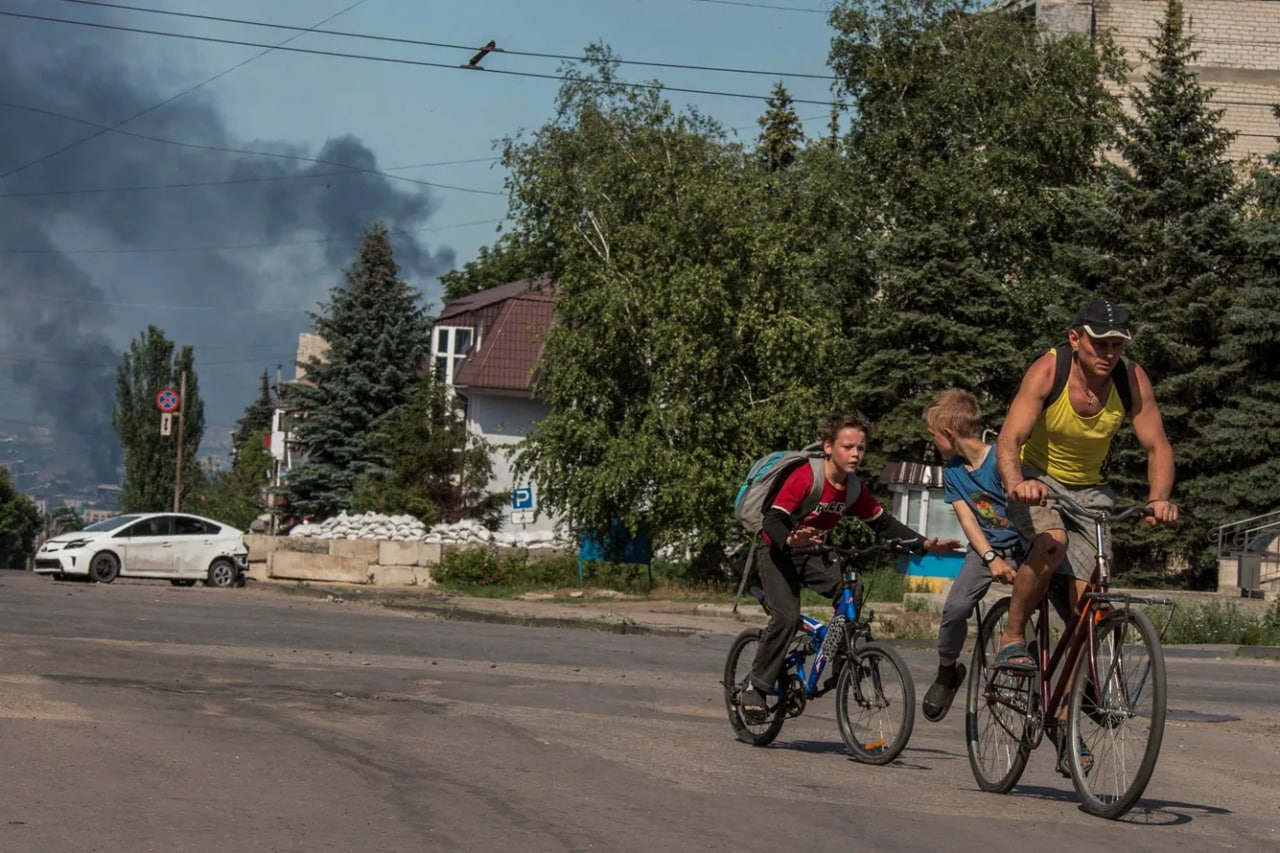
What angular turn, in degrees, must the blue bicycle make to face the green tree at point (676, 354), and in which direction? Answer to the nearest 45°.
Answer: approximately 135° to its left

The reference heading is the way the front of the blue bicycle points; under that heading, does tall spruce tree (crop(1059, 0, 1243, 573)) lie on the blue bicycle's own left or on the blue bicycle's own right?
on the blue bicycle's own left

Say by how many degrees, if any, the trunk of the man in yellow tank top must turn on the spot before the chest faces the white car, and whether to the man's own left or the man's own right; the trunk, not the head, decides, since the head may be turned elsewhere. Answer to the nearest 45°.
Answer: approximately 180°

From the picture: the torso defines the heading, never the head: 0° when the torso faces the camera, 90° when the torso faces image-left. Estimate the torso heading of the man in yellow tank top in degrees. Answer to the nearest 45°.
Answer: approximately 315°

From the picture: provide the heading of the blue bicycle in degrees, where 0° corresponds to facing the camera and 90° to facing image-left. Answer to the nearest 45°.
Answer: approximately 315°

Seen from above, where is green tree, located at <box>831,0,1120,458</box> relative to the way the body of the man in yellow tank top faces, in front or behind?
behind

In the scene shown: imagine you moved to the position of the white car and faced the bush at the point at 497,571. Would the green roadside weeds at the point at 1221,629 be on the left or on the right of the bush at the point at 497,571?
right

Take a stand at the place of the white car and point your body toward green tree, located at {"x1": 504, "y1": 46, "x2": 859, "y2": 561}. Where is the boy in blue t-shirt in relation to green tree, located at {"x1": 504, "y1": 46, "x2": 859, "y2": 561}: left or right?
right

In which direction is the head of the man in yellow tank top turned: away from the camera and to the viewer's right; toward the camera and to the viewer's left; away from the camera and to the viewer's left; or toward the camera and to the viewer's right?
toward the camera and to the viewer's right

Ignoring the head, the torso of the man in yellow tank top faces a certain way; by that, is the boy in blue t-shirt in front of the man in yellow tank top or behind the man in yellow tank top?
behind
